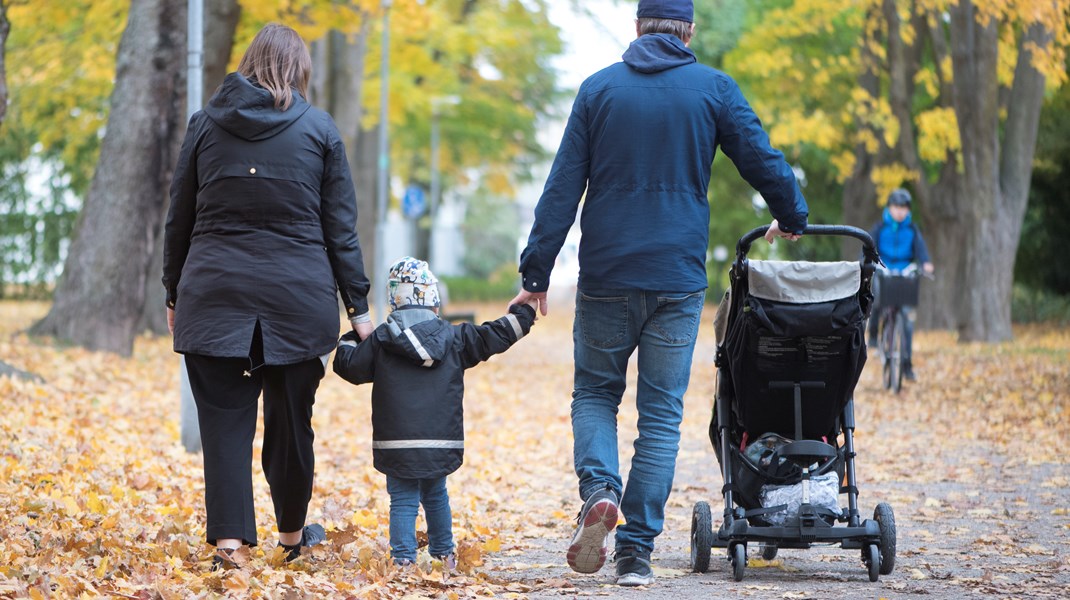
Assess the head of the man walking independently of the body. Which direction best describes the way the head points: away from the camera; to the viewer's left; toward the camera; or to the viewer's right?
away from the camera

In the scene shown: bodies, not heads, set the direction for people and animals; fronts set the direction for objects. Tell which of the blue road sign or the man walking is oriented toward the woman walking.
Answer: the blue road sign

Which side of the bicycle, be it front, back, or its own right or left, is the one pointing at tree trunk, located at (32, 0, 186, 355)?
right

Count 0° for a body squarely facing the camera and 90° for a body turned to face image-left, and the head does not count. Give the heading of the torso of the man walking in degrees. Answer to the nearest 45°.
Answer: approximately 180°

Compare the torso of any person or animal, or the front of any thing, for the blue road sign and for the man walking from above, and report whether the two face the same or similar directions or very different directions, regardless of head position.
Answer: very different directions

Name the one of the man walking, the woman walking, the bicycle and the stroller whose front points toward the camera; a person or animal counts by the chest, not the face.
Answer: the bicycle

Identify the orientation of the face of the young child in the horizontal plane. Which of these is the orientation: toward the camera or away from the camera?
away from the camera

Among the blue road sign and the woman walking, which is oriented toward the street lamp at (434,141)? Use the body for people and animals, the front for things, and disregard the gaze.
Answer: the woman walking

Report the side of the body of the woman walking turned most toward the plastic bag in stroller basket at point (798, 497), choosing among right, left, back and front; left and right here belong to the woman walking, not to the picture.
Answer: right

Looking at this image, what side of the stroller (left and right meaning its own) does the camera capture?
back

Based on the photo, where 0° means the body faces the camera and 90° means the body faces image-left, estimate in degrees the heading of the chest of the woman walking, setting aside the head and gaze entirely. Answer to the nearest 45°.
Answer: approximately 180°
